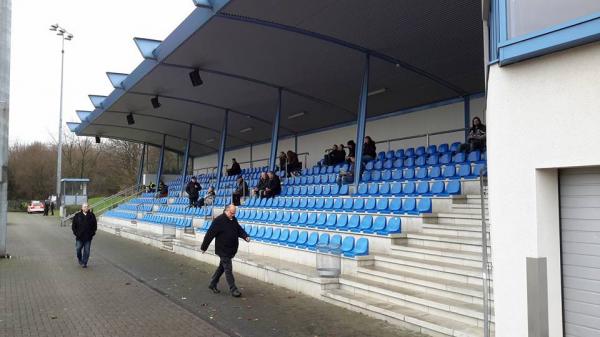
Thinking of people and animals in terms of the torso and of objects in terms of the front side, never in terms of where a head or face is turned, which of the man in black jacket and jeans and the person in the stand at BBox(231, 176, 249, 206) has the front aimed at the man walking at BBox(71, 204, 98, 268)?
the person in the stand

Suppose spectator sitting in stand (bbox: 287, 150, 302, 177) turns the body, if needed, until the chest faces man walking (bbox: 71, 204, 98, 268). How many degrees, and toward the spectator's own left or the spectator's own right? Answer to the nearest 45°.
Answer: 0° — they already face them

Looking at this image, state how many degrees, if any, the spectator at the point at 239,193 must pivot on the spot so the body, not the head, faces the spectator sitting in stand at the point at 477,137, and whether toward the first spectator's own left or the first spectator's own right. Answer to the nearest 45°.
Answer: approximately 90° to the first spectator's own left

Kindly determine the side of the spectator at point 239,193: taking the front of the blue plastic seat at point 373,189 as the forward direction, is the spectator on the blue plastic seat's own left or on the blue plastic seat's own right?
on the blue plastic seat's own right

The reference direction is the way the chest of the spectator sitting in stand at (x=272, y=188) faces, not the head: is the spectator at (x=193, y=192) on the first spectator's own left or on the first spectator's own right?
on the first spectator's own right

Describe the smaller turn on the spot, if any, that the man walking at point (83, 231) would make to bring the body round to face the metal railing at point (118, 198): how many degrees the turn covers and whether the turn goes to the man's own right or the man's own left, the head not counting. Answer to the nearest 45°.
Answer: approximately 180°

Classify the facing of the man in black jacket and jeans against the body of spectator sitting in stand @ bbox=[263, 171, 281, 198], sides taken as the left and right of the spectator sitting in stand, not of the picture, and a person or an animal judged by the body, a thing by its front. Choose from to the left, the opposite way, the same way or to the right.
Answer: to the left

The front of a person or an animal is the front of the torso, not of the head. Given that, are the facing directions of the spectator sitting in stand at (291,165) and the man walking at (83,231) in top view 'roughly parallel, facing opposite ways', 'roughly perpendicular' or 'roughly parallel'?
roughly perpendicular

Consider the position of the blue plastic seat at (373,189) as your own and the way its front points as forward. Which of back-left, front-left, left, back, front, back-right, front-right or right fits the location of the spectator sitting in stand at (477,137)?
back-left
